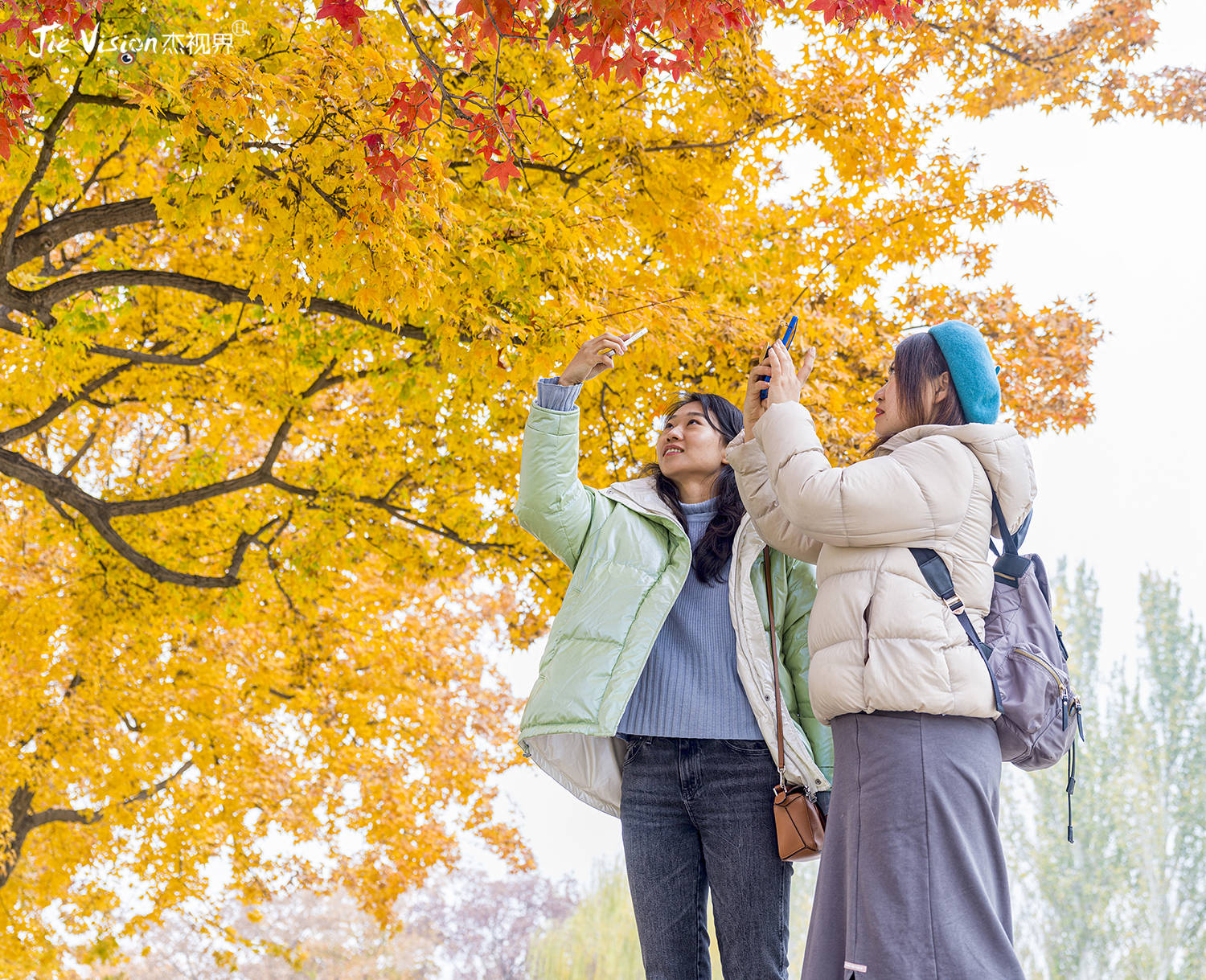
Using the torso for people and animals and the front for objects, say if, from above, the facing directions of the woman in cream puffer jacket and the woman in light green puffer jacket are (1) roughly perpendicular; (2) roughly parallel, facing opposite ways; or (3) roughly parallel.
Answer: roughly perpendicular

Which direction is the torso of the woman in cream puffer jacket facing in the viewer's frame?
to the viewer's left

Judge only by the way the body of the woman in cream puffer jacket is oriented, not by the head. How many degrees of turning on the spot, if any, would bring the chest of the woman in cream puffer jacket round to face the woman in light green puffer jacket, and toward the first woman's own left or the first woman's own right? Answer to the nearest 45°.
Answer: approximately 45° to the first woman's own right

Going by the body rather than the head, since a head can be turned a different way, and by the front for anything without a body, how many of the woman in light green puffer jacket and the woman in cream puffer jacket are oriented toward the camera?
1

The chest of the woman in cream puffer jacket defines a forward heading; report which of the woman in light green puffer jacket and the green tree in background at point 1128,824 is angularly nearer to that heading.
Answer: the woman in light green puffer jacket
